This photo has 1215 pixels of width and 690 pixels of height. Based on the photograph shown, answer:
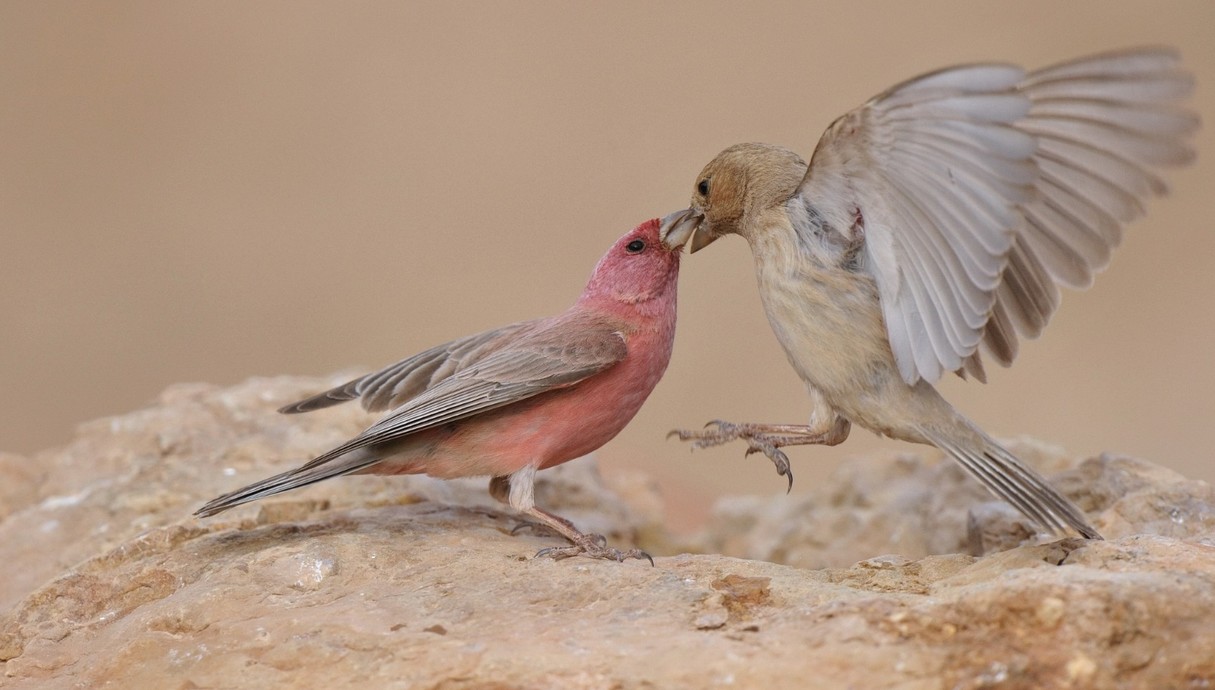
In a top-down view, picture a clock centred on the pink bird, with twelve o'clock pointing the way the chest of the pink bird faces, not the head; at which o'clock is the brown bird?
The brown bird is roughly at 1 o'clock from the pink bird.

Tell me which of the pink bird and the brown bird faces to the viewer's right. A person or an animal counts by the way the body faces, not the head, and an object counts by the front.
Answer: the pink bird

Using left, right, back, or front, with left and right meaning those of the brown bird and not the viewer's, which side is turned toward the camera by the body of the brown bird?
left

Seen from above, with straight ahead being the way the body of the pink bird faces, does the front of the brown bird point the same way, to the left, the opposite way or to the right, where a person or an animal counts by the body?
the opposite way

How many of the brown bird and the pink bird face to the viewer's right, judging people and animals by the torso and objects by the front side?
1

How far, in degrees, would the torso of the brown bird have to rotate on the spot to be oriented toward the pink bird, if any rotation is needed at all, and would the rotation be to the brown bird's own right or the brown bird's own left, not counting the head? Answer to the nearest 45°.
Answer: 0° — it already faces it

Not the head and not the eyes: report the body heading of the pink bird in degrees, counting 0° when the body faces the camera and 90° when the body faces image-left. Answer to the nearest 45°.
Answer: approximately 270°
